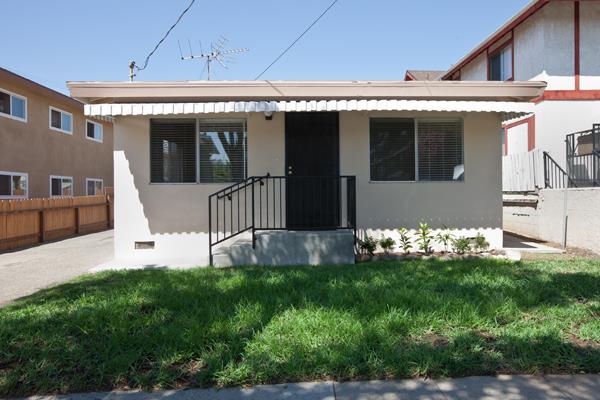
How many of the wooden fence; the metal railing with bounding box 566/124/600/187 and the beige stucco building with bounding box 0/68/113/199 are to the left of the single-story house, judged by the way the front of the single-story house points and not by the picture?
1

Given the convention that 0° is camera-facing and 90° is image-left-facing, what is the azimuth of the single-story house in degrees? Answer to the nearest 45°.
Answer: approximately 0°

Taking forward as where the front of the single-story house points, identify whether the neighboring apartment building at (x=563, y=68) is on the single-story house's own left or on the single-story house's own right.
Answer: on the single-story house's own left

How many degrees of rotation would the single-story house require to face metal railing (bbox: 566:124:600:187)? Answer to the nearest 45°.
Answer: approximately 90° to its left

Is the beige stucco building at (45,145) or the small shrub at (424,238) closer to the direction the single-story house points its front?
the small shrub

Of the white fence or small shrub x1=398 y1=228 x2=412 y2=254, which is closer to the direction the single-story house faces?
the small shrub

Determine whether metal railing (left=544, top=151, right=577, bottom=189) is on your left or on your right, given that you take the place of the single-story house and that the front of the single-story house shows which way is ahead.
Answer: on your left

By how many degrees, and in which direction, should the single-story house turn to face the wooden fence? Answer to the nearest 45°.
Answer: approximately 135° to its right

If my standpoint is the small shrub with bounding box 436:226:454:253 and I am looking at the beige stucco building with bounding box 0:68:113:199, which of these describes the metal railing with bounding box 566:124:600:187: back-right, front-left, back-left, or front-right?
back-right

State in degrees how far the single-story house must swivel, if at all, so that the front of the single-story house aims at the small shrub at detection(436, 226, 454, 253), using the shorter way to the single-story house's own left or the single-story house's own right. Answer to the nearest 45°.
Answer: approximately 90° to the single-story house's own left
